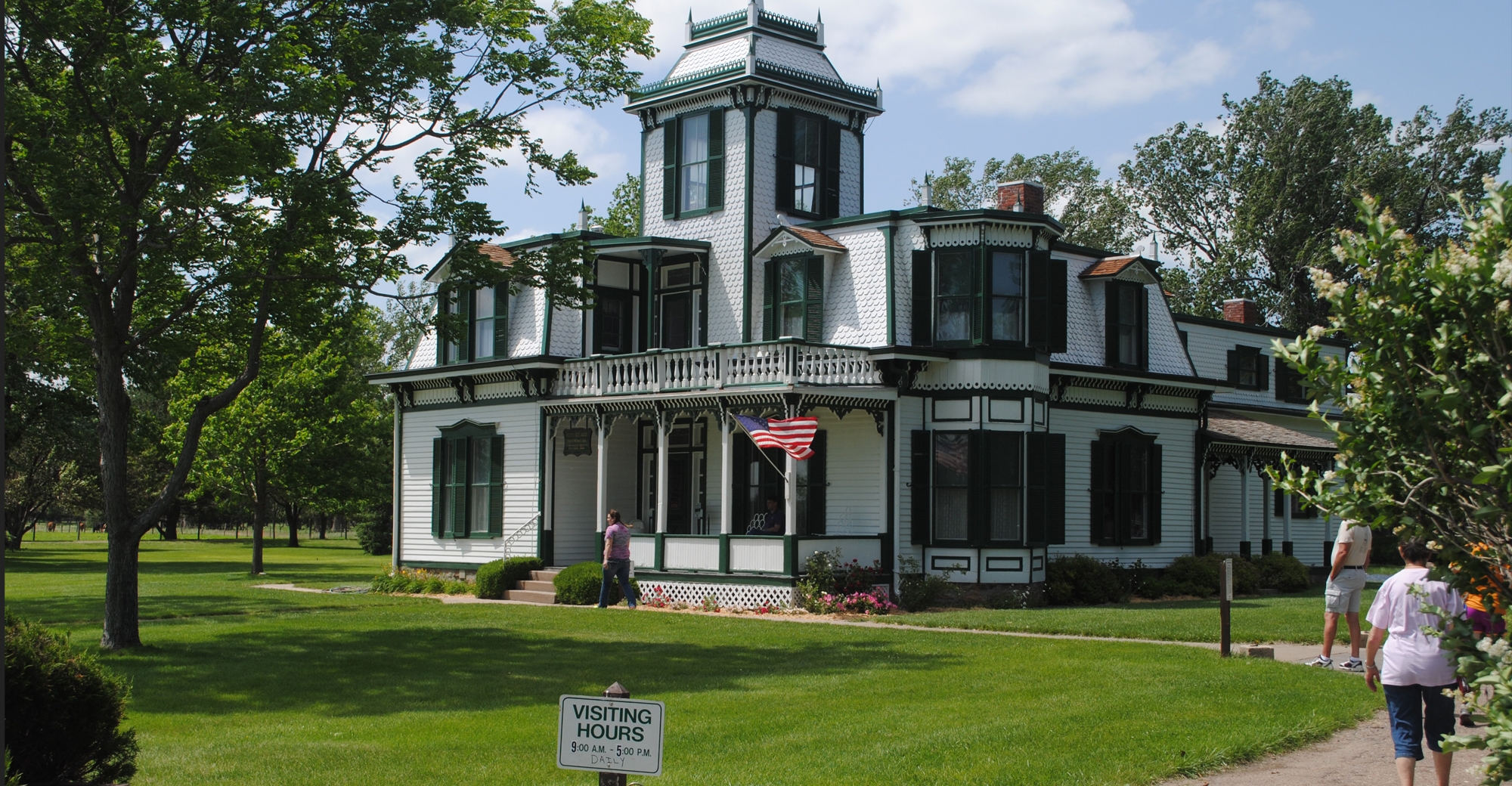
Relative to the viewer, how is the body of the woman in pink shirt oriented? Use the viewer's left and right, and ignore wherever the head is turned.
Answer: facing away from the viewer and to the left of the viewer

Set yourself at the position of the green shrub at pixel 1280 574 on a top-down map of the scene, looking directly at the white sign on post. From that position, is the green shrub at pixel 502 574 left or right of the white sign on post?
right

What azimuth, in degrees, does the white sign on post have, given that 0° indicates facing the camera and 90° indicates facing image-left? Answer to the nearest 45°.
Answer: approximately 0°

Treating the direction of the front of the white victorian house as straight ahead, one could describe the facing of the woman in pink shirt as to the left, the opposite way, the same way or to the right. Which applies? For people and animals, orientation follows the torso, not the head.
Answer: to the right

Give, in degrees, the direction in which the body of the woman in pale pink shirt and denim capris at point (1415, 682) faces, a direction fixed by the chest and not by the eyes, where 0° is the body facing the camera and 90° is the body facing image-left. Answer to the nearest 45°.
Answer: approximately 180°

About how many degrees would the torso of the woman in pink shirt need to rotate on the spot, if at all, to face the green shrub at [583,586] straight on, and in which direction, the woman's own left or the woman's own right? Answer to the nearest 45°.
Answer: approximately 45° to the woman's own right

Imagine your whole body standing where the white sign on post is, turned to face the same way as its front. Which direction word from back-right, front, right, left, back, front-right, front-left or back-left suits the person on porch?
back

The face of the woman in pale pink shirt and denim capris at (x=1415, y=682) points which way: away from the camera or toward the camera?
away from the camera

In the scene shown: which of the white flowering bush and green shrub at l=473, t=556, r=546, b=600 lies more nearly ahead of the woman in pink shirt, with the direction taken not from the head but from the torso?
the green shrub
